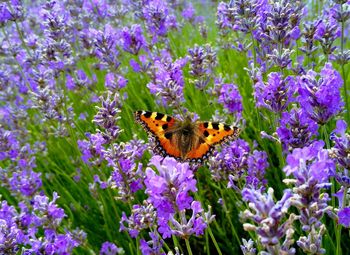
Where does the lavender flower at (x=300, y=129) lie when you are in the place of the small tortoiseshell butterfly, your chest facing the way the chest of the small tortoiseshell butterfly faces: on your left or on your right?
on your right

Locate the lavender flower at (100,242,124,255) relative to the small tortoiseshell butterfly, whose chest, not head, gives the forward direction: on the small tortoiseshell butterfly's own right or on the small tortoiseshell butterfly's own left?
on the small tortoiseshell butterfly's own left

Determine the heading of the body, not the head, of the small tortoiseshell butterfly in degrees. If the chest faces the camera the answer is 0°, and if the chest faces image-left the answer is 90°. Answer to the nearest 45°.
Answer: approximately 180°

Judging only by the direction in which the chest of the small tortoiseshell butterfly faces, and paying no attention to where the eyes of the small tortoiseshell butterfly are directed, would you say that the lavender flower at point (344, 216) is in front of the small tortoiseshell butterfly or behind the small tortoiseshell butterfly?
behind

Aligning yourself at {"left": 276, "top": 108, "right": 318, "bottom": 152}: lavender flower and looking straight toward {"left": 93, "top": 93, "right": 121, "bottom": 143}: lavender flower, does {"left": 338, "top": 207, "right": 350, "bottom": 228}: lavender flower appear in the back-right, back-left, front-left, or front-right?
back-left

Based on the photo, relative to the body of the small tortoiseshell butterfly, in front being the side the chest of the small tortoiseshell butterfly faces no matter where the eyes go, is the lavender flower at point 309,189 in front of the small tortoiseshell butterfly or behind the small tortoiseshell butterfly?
behind

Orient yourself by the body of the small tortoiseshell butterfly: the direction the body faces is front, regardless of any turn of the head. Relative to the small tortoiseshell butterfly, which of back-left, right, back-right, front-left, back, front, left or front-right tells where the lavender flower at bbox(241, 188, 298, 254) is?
back

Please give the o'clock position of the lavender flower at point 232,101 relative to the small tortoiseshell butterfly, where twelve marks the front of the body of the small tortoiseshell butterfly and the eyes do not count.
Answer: The lavender flower is roughly at 1 o'clock from the small tortoiseshell butterfly.
